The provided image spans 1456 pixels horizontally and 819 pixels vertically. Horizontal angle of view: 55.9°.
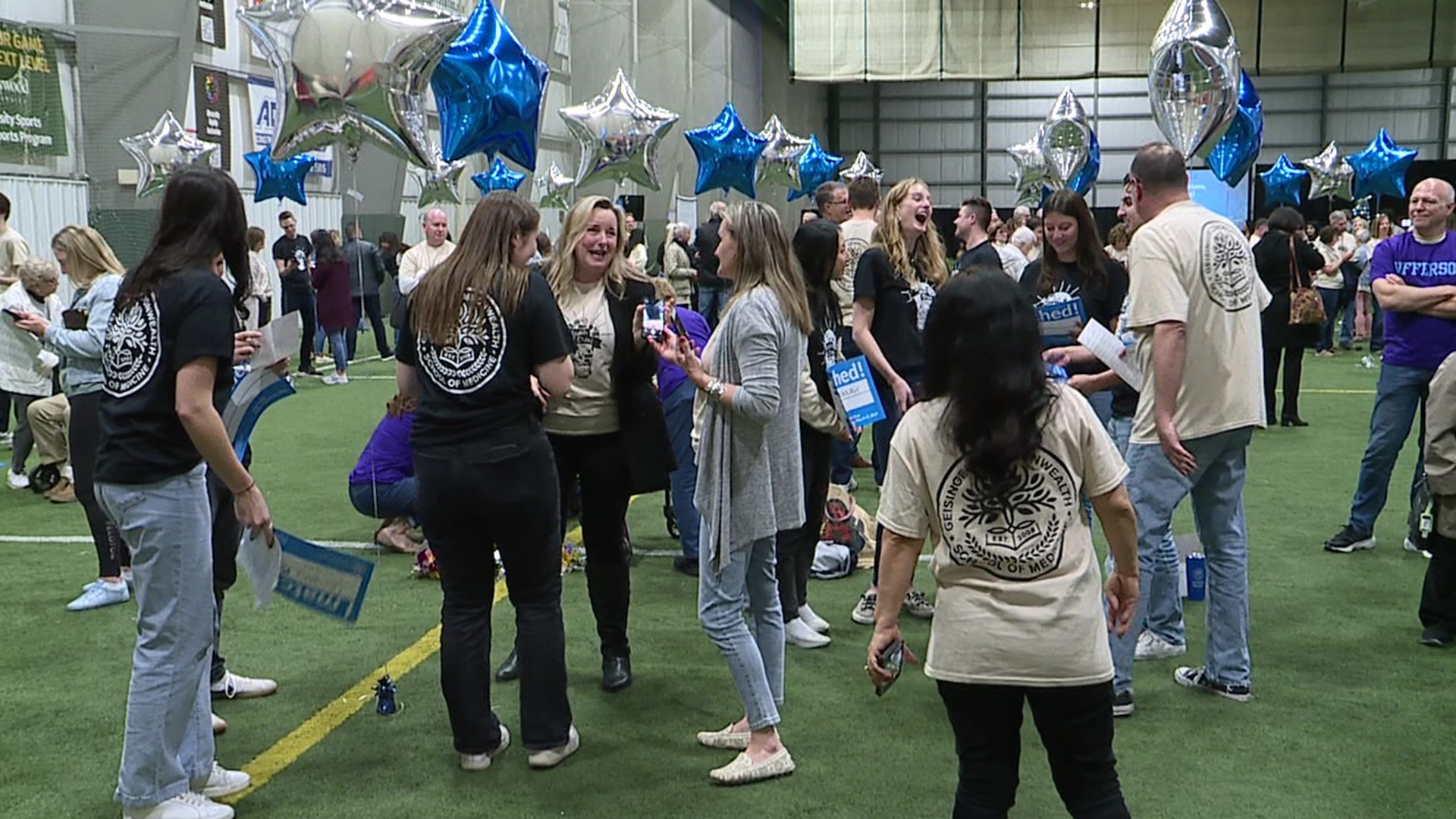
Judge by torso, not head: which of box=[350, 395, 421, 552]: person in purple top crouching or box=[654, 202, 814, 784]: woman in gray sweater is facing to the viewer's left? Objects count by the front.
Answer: the woman in gray sweater

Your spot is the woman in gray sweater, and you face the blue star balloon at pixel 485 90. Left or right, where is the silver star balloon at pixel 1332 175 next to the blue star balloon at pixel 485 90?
right

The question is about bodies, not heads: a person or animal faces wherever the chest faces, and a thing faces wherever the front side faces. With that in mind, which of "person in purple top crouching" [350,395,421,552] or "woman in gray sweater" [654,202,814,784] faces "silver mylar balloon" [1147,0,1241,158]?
the person in purple top crouching

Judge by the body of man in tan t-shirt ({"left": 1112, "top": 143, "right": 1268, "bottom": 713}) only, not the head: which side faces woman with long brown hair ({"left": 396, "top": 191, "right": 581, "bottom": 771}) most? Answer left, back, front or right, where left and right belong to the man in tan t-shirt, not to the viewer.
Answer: left

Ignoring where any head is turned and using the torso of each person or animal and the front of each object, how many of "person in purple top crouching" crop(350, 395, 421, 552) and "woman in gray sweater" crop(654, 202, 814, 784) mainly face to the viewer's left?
1

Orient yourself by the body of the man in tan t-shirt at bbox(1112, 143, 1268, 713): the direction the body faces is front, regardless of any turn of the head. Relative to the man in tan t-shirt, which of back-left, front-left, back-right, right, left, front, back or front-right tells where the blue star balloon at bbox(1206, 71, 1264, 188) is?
front-right

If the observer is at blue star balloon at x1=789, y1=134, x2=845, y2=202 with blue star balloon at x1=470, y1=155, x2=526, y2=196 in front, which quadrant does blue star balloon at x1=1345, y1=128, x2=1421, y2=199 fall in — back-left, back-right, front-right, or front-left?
back-left

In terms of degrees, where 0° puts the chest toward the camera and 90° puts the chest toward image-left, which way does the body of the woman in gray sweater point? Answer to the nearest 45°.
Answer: approximately 90°

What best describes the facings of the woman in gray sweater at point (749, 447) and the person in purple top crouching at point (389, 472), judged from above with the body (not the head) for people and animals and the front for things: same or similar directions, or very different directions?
very different directions

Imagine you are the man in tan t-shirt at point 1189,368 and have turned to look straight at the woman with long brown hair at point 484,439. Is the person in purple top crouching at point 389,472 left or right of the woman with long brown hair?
right
